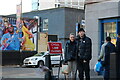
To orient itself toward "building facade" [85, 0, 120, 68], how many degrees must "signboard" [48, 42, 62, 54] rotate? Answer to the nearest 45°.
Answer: approximately 135° to its left

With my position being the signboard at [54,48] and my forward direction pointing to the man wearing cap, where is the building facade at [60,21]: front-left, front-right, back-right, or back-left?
back-left

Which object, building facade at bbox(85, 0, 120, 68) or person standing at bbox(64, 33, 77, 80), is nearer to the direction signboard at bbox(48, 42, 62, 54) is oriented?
the person standing

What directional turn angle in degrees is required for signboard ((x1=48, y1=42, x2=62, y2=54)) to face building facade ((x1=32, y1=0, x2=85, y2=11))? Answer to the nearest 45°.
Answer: approximately 180°

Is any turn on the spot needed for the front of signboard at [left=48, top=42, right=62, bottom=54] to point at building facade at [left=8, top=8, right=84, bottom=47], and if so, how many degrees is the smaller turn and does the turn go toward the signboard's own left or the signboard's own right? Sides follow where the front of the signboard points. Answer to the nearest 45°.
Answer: approximately 180°

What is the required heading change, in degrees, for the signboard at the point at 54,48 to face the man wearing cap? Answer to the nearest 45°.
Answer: approximately 45° to its left

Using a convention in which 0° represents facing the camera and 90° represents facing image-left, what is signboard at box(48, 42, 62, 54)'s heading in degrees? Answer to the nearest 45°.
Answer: approximately 0°

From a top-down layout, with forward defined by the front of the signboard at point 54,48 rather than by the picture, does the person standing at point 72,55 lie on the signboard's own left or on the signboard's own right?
on the signboard's own left

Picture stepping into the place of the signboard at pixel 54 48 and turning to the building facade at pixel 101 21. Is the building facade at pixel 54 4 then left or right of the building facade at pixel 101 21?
left

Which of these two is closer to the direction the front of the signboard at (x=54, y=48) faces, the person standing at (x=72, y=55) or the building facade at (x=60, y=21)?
the person standing
